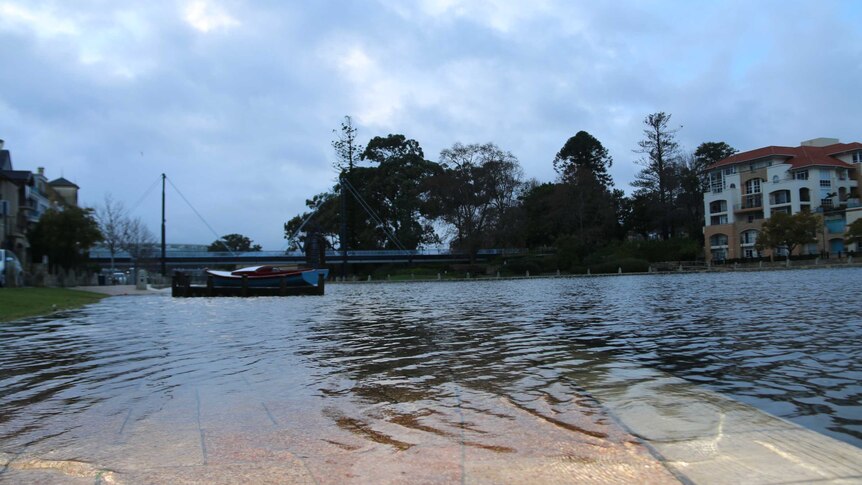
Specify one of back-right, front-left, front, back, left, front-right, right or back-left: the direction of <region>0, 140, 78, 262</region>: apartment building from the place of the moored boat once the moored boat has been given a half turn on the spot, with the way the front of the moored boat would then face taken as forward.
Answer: front-right

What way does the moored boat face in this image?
to the viewer's left

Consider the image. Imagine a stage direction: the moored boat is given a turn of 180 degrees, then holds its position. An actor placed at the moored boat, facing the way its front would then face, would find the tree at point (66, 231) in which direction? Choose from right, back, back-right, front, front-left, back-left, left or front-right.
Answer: front-right
